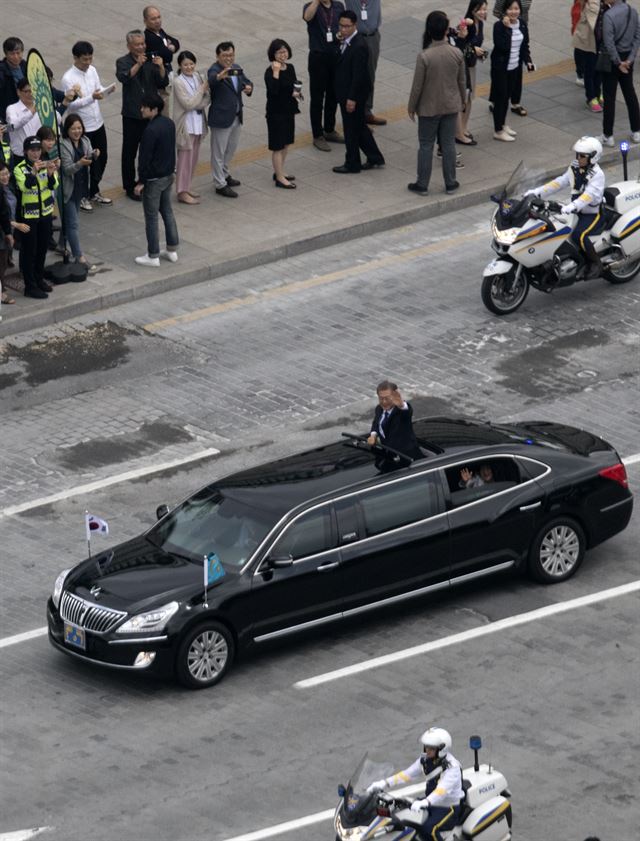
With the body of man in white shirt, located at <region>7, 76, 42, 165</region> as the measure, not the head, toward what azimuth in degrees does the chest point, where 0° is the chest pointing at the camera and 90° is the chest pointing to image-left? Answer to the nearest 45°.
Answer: approximately 315°

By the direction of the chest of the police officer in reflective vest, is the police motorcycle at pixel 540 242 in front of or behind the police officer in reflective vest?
in front

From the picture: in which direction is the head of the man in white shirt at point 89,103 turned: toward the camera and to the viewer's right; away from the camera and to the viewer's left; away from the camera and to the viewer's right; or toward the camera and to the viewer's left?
toward the camera and to the viewer's right

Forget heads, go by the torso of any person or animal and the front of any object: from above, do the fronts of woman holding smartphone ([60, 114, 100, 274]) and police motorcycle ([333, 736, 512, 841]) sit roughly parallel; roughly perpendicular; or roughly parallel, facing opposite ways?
roughly perpendicular

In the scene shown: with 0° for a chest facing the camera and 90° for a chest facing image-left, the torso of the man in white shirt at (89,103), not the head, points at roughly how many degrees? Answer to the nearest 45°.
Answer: approximately 315°

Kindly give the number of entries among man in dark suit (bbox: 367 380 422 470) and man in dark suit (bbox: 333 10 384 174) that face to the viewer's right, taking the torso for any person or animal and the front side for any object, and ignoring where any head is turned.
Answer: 0

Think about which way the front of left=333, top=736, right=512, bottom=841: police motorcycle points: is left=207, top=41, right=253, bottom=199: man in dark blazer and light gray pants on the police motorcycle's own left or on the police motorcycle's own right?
on the police motorcycle's own right

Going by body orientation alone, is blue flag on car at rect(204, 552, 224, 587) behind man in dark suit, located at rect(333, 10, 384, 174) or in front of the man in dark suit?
in front

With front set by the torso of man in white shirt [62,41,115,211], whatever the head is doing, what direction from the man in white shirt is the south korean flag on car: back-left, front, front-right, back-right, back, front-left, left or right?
front-right
